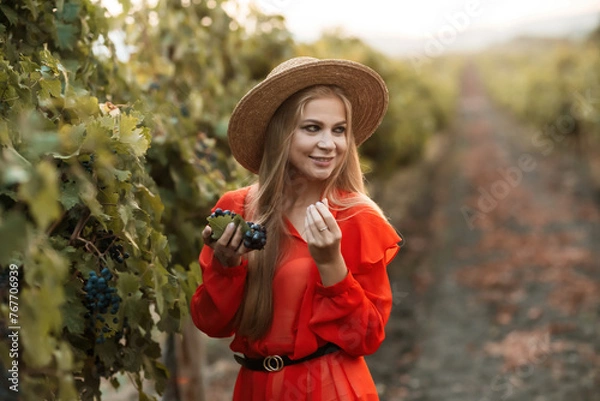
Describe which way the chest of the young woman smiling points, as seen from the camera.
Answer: toward the camera
